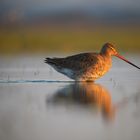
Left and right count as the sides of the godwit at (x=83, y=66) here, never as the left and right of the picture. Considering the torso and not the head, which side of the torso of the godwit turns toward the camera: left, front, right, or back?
right
